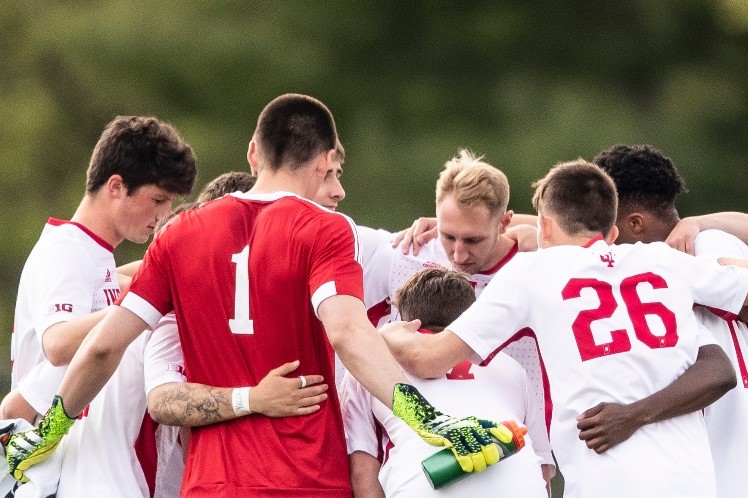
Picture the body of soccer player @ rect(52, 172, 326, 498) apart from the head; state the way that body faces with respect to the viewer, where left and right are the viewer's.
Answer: facing away from the viewer and to the right of the viewer

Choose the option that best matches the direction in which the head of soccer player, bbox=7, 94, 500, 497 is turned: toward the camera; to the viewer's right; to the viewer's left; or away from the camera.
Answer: away from the camera

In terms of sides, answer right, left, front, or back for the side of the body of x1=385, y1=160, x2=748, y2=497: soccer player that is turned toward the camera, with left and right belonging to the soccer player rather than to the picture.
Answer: back

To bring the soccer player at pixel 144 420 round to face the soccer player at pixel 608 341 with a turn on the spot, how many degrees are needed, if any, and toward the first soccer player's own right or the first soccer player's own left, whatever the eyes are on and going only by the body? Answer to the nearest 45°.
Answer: approximately 45° to the first soccer player's own right

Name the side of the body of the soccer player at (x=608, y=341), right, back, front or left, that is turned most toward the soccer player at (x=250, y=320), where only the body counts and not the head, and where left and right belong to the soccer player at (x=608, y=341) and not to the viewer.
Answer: left

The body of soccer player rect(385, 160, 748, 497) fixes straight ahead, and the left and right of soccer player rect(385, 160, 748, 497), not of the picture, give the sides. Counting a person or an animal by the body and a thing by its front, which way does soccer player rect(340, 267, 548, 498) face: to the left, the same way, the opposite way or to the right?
the same way

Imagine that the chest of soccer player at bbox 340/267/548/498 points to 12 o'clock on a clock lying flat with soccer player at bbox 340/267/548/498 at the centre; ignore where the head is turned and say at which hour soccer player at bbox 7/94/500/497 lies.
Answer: soccer player at bbox 7/94/500/497 is roughly at 8 o'clock from soccer player at bbox 340/267/548/498.

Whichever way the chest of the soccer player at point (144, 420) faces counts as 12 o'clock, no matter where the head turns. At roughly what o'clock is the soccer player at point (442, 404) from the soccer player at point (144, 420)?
the soccer player at point (442, 404) is roughly at 2 o'clock from the soccer player at point (144, 420).

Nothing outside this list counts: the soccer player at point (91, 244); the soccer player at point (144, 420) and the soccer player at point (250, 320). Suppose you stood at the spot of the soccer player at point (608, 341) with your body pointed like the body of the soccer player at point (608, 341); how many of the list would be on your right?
0

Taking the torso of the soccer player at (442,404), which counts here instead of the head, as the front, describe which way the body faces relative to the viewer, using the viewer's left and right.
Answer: facing away from the viewer

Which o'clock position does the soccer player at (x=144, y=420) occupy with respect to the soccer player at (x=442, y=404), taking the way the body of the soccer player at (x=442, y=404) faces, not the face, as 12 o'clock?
the soccer player at (x=144, y=420) is roughly at 9 o'clock from the soccer player at (x=442, y=404).

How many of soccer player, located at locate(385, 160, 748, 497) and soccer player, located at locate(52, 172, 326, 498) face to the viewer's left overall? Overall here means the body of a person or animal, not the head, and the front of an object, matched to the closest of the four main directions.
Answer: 0

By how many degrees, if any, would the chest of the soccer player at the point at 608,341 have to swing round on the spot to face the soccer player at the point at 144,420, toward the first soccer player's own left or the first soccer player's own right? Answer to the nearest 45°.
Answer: approximately 90° to the first soccer player's own left
